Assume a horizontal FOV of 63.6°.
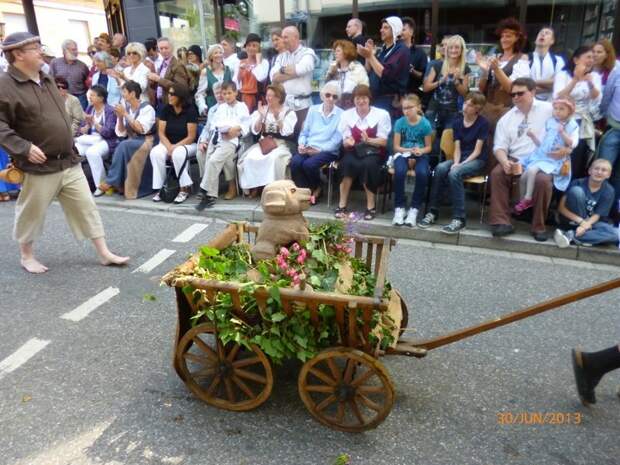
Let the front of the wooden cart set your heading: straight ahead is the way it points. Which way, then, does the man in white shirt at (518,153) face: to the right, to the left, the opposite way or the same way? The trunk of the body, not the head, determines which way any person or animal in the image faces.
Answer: to the right

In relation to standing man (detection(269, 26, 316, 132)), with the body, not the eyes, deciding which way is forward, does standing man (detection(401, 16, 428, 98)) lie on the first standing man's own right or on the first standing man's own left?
on the first standing man's own left

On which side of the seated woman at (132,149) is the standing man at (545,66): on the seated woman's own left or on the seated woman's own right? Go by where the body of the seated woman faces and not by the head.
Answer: on the seated woman's own left

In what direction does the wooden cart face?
to the viewer's right

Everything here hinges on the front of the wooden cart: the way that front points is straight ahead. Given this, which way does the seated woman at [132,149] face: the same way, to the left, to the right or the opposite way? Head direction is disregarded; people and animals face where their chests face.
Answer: to the right

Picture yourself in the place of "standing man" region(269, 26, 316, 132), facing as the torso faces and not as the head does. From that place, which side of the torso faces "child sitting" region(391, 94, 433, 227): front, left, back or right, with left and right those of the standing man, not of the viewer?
left

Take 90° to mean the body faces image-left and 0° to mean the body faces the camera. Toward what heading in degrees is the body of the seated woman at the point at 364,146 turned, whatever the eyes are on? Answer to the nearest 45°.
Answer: approximately 0°

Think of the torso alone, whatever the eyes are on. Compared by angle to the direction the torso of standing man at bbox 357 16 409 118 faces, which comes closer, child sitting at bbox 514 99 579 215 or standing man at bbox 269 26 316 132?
the standing man

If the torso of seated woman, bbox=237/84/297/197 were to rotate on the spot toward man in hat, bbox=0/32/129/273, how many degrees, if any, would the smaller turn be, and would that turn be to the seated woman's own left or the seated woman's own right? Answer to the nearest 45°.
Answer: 0° — they already face them

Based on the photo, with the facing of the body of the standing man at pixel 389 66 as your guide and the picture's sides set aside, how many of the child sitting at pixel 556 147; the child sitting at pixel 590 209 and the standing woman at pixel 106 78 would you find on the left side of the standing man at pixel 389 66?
2

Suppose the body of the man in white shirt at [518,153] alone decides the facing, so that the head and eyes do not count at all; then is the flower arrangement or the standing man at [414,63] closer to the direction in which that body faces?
the flower arrangement
